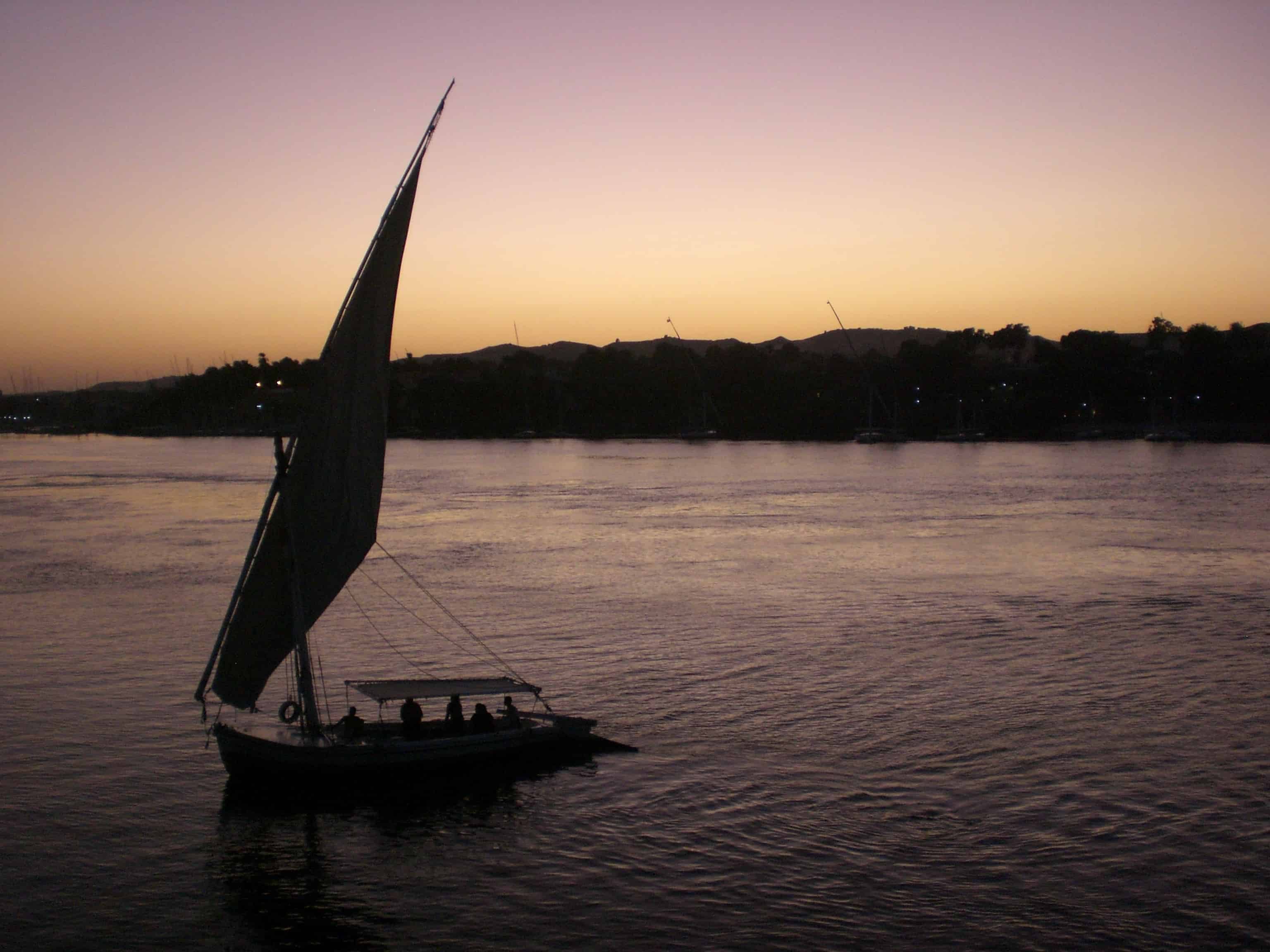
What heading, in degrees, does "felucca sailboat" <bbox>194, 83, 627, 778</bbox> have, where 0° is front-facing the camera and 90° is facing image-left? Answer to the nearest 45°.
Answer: approximately 90°
